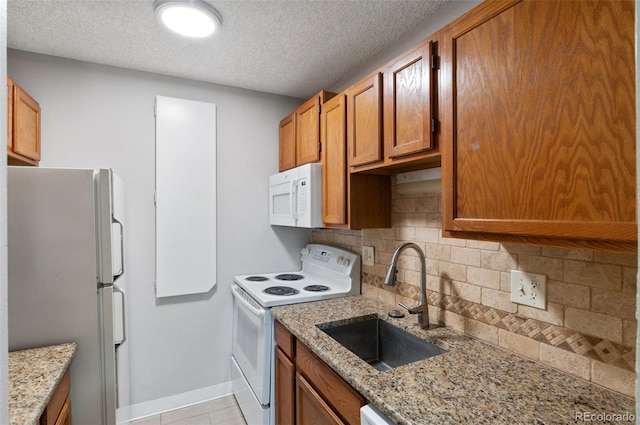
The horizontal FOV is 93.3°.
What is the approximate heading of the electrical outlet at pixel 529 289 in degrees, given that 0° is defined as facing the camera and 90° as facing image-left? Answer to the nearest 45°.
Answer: approximately 45°

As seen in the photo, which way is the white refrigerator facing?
to the viewer's right

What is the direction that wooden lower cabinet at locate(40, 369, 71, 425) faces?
to the viewer's right

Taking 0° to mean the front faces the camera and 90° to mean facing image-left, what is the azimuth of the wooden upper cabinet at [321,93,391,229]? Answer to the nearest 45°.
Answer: approximately 45°
